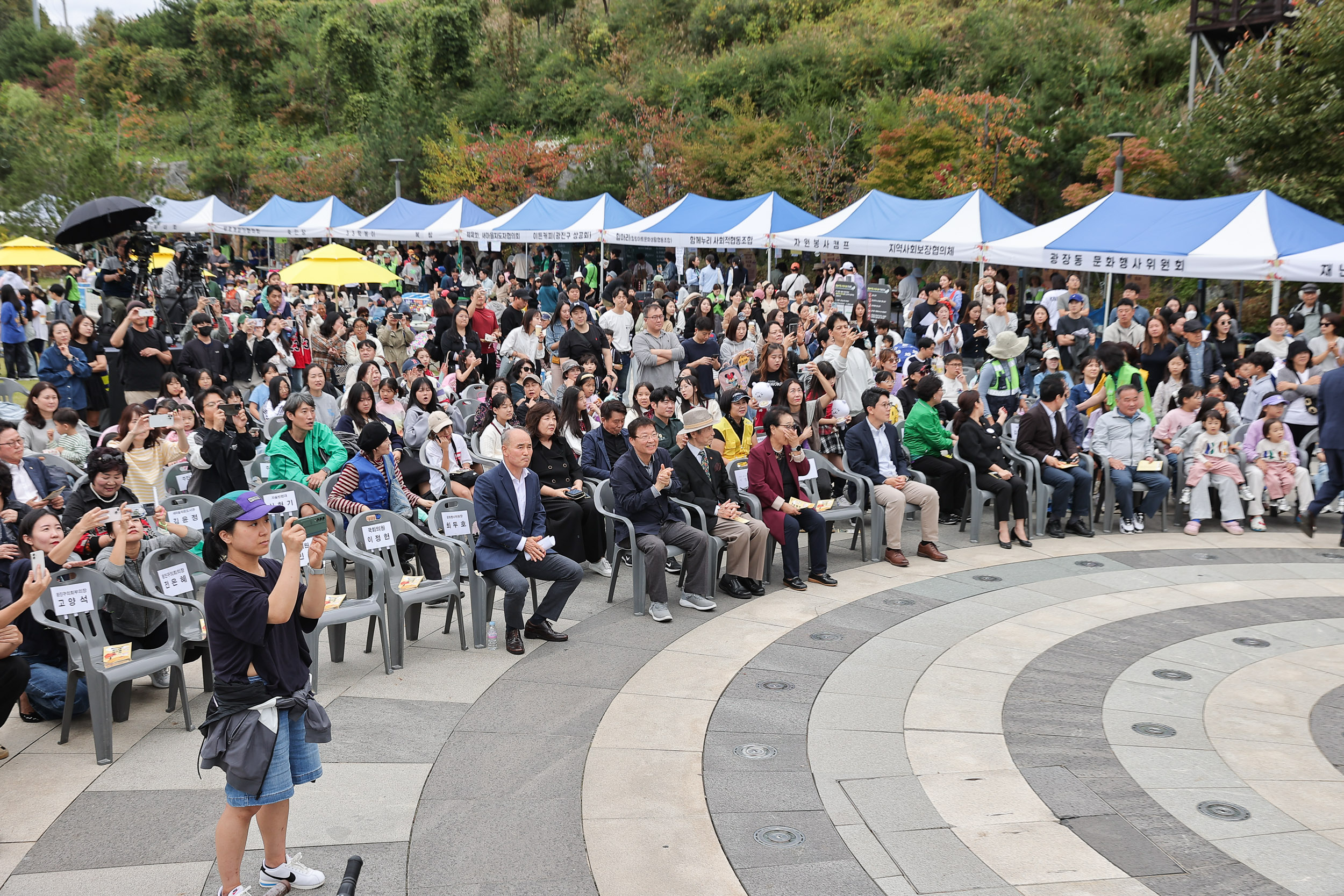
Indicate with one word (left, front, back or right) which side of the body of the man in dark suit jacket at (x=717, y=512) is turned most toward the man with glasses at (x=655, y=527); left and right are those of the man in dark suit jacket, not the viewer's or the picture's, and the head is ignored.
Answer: right

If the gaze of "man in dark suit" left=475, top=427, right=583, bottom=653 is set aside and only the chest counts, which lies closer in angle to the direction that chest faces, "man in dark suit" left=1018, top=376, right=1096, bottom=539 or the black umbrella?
the man in dark suit

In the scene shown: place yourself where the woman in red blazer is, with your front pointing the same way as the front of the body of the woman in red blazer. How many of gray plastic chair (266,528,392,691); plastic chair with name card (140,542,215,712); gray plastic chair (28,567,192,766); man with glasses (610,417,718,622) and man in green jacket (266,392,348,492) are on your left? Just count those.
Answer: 0

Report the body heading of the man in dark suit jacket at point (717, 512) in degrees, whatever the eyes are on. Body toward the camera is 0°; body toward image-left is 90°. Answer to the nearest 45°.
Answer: approximately 315°

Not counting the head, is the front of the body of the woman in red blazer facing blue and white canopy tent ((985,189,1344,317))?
no

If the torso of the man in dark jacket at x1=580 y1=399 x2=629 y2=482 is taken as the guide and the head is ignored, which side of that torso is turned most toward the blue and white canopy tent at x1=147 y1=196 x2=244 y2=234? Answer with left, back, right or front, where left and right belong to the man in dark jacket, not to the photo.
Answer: back

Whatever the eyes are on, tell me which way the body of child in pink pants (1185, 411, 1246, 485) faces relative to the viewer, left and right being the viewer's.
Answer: facing the viewer

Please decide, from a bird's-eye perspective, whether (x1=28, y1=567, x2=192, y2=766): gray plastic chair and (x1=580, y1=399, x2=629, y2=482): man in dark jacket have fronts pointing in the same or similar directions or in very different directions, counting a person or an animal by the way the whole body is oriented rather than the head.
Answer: same or similar directions

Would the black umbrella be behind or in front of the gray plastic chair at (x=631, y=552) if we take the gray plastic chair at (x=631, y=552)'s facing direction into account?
behind

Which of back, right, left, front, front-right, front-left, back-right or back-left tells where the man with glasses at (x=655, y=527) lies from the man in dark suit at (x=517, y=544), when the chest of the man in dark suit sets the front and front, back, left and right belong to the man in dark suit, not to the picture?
left

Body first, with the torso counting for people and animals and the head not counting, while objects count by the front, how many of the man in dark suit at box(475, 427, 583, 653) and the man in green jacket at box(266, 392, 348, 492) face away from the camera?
0

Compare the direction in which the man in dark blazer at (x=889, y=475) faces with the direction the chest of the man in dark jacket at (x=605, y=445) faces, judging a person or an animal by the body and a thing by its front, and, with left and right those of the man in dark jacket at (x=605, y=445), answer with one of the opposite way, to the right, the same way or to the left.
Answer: the same way

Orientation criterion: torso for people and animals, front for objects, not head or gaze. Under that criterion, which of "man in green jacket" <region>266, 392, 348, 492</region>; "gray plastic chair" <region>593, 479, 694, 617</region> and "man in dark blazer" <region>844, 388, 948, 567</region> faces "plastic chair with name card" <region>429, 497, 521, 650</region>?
the man in green jacket

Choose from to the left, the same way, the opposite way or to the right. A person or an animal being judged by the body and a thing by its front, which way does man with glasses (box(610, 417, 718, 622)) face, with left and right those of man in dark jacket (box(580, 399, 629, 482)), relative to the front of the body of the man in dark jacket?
the same way

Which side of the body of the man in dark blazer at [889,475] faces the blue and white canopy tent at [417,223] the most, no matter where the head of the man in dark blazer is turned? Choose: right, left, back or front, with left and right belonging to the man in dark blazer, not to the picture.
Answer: back

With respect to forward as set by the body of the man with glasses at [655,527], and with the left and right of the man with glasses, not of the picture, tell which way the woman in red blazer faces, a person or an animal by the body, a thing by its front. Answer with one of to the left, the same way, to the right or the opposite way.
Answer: the same way

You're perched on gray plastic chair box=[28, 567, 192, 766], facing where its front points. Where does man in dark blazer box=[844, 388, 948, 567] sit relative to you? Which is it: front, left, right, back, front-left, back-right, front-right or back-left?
front-left

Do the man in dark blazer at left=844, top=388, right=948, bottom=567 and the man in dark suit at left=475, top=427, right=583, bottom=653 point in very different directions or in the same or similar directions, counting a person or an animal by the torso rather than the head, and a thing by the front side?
same or similar directions

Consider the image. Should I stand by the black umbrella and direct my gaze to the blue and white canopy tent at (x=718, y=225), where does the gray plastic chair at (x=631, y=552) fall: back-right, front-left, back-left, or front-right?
front-right

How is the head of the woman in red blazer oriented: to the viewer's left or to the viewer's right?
to the viewer's right

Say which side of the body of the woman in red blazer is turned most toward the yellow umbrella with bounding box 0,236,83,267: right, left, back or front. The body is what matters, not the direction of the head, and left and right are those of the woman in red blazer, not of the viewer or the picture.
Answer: back
